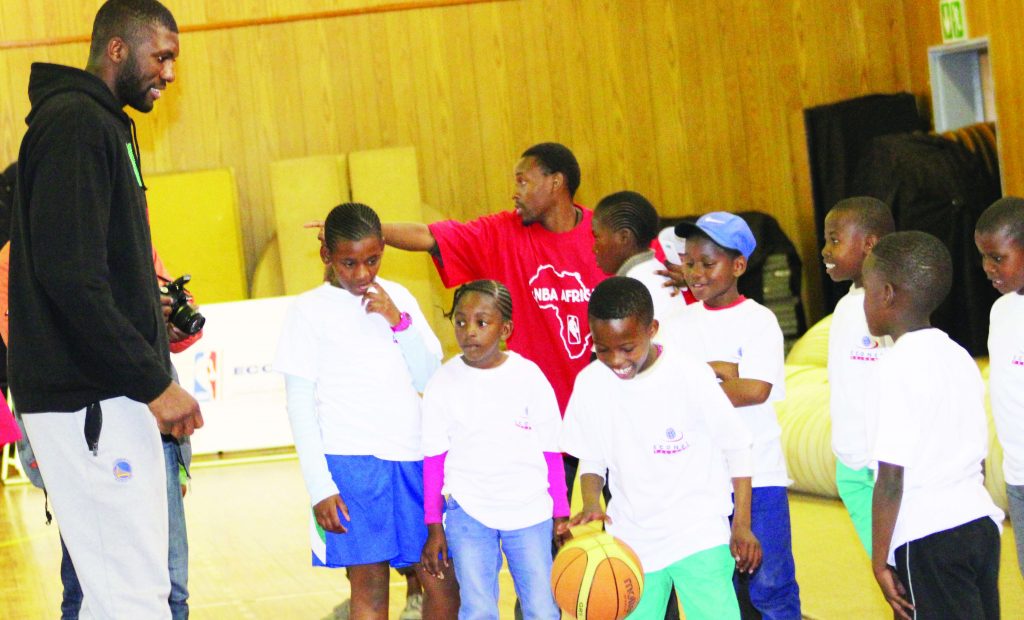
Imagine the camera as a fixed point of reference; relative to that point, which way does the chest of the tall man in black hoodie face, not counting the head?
to the viewer's right

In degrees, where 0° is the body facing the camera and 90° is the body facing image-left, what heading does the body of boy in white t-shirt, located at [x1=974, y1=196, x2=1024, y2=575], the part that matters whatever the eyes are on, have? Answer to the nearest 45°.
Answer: approximately 45°

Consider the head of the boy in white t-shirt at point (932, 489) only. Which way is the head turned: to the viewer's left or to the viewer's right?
to the viewer's left

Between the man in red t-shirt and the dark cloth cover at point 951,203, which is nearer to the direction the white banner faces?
the man in red t-shirt

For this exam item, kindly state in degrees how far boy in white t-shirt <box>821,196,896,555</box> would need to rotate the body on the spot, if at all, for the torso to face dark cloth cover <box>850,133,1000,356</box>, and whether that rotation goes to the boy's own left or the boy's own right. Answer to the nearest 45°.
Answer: approximately 135° to the boy's own right

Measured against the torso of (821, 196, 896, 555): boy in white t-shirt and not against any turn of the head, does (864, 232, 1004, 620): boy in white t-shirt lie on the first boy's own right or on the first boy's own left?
on the first boy's own left
